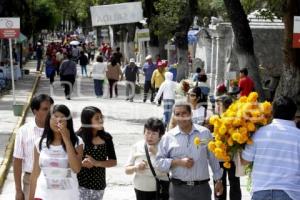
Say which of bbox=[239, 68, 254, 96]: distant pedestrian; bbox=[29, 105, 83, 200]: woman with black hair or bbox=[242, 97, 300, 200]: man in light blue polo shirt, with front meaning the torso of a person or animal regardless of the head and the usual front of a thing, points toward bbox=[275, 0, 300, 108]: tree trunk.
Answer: the man in light blue polo shirt

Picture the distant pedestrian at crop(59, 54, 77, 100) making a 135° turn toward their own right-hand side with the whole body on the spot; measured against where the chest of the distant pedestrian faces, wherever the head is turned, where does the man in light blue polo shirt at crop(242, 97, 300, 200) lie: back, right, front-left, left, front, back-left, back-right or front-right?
front-right

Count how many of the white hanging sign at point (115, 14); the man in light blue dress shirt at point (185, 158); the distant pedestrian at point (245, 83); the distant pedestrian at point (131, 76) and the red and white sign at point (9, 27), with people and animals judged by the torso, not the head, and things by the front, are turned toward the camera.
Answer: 4

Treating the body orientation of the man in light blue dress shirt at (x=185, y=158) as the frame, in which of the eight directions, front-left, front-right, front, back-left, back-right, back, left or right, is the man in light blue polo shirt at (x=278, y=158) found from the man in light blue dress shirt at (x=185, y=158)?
front-left

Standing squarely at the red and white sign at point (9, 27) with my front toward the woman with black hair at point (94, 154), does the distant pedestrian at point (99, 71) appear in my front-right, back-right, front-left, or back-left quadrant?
back-left

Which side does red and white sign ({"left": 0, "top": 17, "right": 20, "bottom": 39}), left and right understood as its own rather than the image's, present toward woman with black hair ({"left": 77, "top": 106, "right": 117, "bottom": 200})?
front

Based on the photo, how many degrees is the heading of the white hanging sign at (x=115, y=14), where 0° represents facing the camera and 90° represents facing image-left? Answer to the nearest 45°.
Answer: approximately 0°
